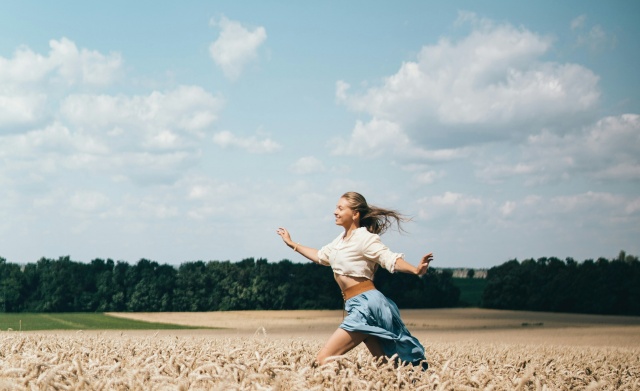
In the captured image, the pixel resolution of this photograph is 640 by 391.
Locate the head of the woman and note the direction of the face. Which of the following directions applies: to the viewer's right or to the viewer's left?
to the viewer's left

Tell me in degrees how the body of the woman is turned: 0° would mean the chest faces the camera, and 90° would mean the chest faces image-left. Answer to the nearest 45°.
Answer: approximately 90°
